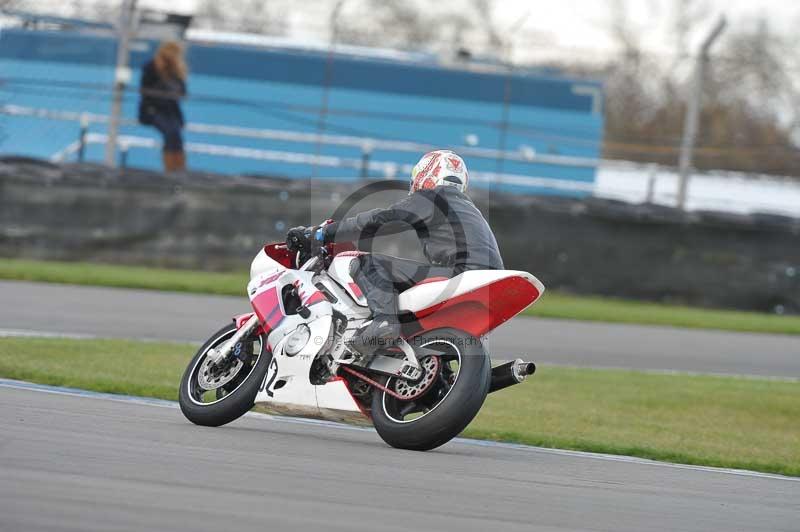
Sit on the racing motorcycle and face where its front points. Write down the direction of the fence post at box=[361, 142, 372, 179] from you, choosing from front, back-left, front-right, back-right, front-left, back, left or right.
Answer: front-right

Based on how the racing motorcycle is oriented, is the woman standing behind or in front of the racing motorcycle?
in front

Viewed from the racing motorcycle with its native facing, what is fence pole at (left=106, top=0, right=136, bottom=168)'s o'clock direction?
The fence pole is roughly at 1 o'clock from the racing motorcycle.

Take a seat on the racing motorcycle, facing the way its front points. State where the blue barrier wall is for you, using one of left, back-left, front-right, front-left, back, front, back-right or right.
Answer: front-right

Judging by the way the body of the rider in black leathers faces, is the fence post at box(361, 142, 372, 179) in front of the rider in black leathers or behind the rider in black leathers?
in front

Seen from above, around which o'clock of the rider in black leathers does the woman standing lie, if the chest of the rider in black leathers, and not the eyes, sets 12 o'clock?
The woman standing is roughly at 1 o'clock from the rider in black leathers.

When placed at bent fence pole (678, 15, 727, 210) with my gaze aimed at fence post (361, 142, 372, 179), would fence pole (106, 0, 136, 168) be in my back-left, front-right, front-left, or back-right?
front-left

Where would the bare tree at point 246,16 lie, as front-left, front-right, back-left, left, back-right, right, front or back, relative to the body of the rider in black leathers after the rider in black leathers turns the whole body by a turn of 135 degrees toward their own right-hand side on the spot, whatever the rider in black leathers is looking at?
left

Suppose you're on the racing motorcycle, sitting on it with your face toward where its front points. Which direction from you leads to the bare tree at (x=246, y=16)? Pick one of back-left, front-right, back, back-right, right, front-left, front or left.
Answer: front-right

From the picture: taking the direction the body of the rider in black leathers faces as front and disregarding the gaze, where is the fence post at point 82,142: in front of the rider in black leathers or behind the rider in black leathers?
in front

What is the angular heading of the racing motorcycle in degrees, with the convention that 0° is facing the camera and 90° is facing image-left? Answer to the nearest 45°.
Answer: approximately 135°

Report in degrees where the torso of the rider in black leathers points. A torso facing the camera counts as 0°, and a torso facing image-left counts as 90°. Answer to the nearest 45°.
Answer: approximately 135°

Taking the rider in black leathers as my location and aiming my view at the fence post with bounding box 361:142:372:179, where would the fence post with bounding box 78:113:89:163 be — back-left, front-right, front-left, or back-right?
front-left
